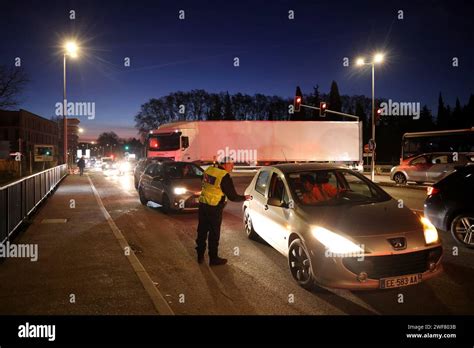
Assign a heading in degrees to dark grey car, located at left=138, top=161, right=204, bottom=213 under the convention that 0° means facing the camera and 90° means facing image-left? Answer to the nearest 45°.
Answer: approximately 315°

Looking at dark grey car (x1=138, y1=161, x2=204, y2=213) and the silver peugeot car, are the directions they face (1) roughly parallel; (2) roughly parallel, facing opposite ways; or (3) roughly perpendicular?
roughly parallel

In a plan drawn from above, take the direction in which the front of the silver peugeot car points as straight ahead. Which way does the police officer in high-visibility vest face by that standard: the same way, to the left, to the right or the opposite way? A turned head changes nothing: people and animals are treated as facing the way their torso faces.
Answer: to the left

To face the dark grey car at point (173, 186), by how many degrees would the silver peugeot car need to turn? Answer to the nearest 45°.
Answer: approximately 180°

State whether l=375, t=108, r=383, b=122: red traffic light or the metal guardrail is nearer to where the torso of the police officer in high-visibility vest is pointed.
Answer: the red traffic light

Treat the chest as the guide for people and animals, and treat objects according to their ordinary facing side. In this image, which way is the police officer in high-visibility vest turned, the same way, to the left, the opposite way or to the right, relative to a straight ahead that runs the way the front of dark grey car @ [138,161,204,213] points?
to the left

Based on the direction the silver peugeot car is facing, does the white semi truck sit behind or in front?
behind

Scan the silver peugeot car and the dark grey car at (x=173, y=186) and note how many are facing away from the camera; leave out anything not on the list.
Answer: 0

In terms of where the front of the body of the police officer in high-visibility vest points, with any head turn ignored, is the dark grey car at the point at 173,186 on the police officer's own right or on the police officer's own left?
on the police officer's own left

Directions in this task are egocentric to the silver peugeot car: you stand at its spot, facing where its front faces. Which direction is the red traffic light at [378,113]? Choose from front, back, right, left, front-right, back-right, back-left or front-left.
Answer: back-left

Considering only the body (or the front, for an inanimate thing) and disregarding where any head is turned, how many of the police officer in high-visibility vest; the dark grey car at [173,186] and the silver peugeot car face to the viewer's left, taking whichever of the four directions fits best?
0

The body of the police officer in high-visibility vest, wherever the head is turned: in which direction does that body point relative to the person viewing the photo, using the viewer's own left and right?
facing away from the viewer and to the right of the viewer
